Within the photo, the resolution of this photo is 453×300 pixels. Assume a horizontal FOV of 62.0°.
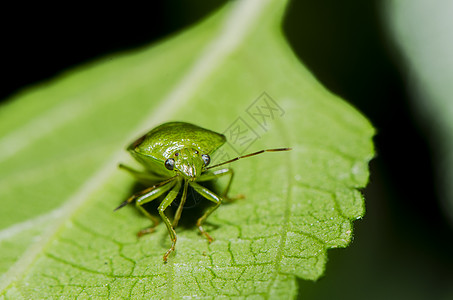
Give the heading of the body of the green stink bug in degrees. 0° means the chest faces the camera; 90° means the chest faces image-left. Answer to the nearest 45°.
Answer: approximately 0°
